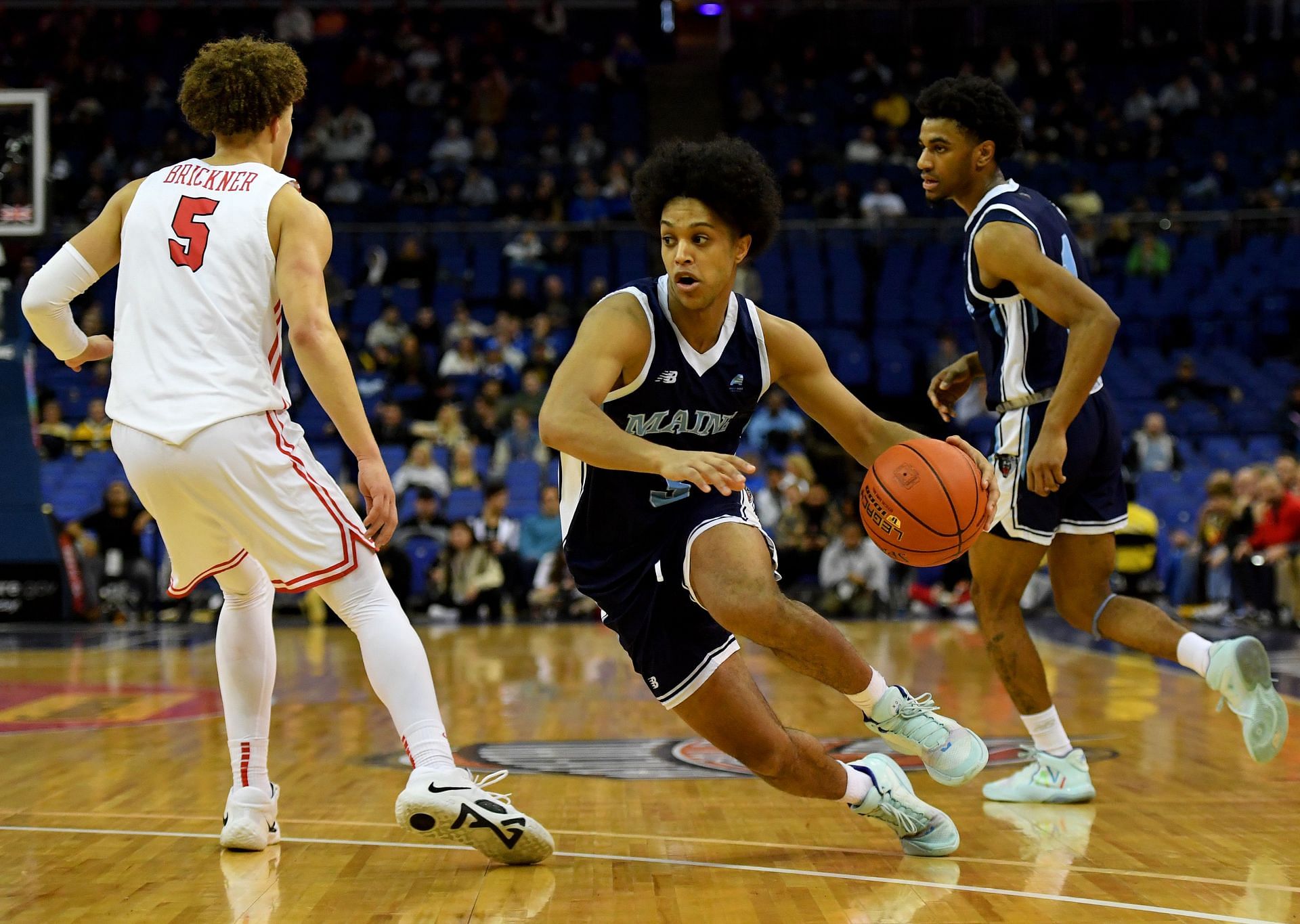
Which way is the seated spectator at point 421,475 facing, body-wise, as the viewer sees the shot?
toward the camera

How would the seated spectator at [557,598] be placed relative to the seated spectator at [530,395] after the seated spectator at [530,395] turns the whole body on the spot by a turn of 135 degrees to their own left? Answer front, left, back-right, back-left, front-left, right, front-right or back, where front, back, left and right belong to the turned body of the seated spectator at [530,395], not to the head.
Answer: back-right

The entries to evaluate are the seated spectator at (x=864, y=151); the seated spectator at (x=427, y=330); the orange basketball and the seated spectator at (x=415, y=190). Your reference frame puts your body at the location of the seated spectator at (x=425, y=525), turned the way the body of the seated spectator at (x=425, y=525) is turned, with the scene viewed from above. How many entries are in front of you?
1

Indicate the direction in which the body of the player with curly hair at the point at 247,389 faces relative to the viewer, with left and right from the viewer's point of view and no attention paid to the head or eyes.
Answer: facing away from the viewer and to the right of the viewer

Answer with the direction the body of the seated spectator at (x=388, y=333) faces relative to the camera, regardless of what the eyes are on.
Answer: toward the camera

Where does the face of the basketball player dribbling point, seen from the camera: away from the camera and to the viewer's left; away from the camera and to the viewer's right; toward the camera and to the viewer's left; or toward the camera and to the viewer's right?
toward the camera and to the viewer's left

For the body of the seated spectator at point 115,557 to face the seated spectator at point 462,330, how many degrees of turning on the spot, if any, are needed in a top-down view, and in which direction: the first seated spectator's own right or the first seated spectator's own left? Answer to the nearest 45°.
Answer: approximately 135° to the first seated spectator's own left

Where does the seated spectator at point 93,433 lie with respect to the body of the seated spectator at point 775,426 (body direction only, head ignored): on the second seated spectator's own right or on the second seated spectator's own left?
on the second seated spectator's own right

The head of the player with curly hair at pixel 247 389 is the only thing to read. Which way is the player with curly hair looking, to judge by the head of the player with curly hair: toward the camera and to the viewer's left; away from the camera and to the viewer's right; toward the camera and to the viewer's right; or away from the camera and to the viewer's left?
away from the camera and to the viewer's right

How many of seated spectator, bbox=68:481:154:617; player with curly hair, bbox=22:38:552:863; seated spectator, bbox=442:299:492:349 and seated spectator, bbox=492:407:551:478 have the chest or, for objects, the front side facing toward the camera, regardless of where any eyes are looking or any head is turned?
3

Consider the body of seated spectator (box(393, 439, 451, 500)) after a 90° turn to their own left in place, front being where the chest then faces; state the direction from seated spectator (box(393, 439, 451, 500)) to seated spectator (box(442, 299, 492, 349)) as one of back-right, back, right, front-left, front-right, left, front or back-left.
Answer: left

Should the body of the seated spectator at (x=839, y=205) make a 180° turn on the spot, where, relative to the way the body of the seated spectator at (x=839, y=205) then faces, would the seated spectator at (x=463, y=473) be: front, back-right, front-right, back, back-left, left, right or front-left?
back-left

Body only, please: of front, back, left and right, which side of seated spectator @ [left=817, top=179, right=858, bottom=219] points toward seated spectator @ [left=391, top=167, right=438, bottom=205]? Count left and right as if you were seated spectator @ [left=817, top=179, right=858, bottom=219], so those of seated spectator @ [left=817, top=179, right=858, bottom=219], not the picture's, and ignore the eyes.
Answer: right

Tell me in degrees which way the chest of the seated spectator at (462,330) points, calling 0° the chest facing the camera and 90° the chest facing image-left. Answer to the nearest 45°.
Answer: approximately 0°
